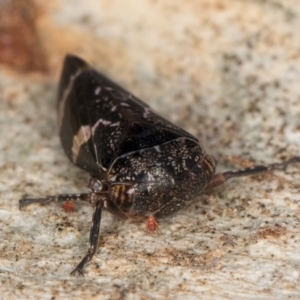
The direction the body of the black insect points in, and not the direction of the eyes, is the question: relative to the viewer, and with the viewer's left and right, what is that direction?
facing the viewer and to the right of the viewer
